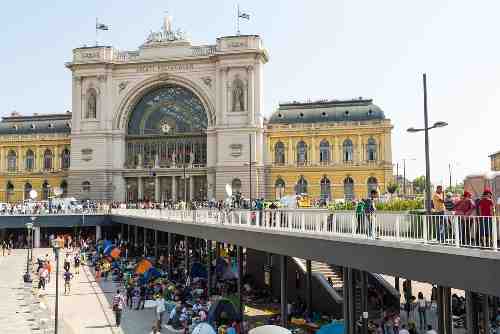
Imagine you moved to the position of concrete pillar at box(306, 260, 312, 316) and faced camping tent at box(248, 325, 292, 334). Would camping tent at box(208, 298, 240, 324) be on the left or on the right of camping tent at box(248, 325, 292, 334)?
right

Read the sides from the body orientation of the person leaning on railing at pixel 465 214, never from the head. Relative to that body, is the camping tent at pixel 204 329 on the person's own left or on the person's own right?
on the person's own right

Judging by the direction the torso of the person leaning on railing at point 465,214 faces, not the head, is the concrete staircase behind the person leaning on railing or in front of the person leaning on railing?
behind

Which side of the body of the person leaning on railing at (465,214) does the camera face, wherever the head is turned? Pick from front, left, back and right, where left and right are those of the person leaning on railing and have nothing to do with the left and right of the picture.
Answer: front

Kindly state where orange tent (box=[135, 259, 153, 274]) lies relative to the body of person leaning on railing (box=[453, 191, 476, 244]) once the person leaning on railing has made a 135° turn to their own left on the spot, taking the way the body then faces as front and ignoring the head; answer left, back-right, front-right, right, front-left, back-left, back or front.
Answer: left

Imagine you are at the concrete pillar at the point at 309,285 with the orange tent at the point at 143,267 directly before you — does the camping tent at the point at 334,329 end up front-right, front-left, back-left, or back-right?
back-left

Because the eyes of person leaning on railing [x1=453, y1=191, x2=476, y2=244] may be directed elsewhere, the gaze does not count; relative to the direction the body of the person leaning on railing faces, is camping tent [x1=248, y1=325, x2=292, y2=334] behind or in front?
in front
